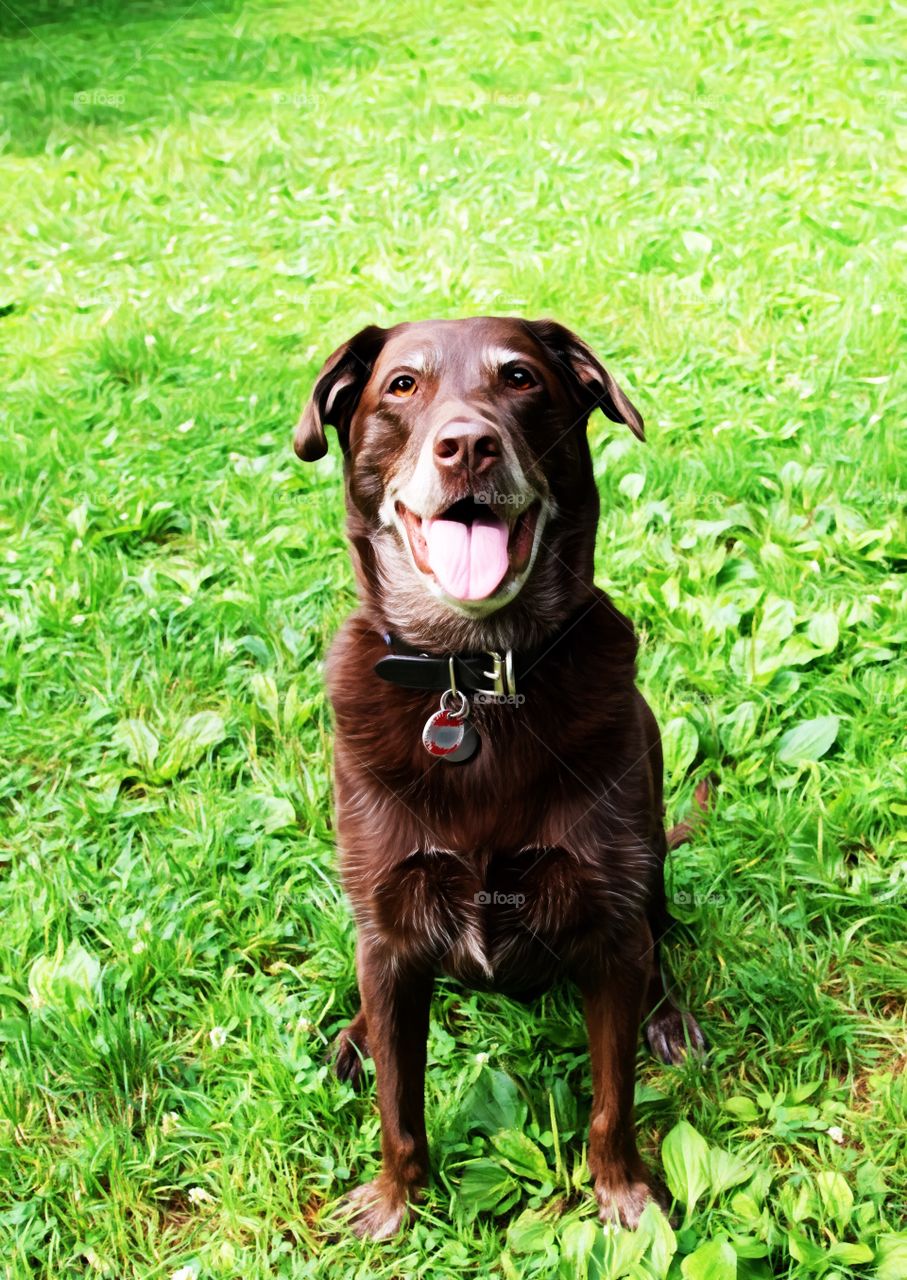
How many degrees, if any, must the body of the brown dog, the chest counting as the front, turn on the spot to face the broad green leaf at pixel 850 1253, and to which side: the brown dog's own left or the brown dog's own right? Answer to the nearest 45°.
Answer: approximately 45° to the brown dog's own left

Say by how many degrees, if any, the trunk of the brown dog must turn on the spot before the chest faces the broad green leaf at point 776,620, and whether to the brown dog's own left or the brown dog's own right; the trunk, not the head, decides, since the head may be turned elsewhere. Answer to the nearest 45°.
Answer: approximately 135° to the brown dog's own left

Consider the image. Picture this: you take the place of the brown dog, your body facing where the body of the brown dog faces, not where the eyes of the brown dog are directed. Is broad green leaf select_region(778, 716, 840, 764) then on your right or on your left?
on your left

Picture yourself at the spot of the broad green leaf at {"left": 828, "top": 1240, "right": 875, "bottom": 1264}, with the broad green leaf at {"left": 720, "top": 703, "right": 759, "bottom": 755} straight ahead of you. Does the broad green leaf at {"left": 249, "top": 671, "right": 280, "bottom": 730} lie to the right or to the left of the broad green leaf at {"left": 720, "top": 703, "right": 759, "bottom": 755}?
left

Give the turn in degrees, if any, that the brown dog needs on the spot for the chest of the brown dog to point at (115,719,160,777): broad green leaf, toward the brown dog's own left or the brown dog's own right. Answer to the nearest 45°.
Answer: approximately 135° to the brown dog's own right

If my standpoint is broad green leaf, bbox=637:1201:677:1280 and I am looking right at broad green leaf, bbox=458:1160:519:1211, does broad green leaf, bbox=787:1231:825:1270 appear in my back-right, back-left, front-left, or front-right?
back-right

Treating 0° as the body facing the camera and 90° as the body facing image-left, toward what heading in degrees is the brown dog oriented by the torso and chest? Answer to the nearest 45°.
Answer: approximately 0°

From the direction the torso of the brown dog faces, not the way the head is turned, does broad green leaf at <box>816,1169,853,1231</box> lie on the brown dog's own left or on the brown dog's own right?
on the brown dog's own left

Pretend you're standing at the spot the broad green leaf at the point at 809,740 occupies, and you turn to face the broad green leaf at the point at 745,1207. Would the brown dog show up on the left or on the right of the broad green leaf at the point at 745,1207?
right
